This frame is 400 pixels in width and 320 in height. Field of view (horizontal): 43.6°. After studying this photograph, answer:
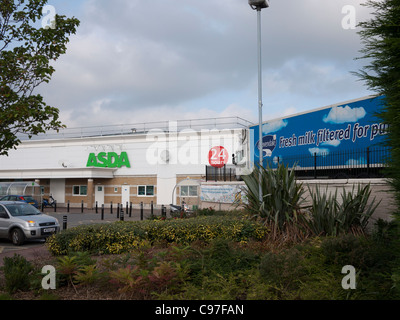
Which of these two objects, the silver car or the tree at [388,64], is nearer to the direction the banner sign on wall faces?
the tree

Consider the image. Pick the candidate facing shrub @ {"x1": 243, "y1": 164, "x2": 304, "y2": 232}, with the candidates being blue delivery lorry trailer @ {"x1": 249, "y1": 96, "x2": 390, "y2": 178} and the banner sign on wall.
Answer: the banner sign on wall

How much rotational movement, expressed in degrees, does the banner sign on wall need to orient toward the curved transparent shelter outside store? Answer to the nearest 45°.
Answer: approximately 135° to its right

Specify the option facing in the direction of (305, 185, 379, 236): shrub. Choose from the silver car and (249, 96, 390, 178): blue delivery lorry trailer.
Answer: the silver car

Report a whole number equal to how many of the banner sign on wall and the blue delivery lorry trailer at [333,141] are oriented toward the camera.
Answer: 1

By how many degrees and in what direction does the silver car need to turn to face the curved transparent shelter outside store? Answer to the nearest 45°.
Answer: approximately 135° to its left
